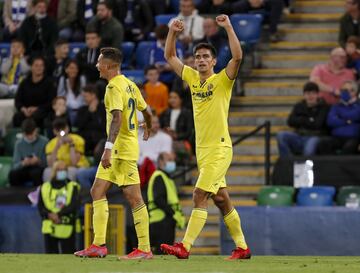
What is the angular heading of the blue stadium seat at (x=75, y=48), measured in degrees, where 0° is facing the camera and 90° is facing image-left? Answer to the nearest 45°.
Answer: approximately 0°

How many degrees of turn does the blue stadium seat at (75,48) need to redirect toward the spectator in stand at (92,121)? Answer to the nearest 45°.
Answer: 0° — it already faces them

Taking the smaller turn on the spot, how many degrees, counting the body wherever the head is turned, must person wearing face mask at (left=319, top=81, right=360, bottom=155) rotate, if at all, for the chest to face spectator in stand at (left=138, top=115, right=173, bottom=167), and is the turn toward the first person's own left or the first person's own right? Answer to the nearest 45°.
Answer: approximately 45° to the first person's own right

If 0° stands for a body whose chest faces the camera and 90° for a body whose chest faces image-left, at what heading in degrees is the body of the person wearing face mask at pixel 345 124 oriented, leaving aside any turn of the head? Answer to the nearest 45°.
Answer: approximately 45°
